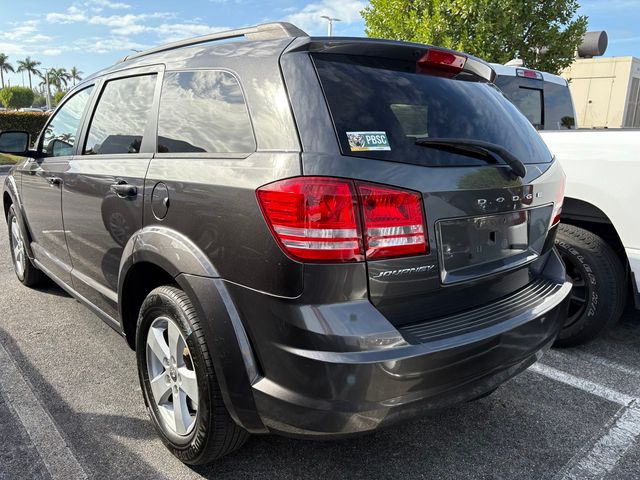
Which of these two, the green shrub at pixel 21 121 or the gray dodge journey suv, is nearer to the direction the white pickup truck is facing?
the green shrub

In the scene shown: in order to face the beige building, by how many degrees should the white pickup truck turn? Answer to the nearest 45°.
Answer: approximately 45° to its right

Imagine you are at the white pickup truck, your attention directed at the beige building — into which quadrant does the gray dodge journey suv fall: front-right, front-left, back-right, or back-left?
back-left

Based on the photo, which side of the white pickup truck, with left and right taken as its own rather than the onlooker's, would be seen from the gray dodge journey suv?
left

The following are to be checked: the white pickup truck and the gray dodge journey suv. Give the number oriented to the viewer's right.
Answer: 0

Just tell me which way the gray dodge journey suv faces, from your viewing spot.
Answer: facing away from the viewer and to the left of the viewer

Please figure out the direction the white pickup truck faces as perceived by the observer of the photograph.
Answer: facing away from the viewer and to the left of the viewer

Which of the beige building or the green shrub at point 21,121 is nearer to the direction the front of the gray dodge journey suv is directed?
the green shrub

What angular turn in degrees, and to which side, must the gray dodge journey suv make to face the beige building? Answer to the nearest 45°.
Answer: approximately 90° to its right

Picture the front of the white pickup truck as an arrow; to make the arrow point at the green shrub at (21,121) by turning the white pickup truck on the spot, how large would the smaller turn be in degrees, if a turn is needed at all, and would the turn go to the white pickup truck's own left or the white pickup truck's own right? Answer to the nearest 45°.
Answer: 0° — it already faces it

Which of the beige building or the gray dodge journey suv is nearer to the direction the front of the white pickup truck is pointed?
the beige building

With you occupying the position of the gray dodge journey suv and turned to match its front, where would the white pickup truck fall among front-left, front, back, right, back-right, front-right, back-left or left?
right
